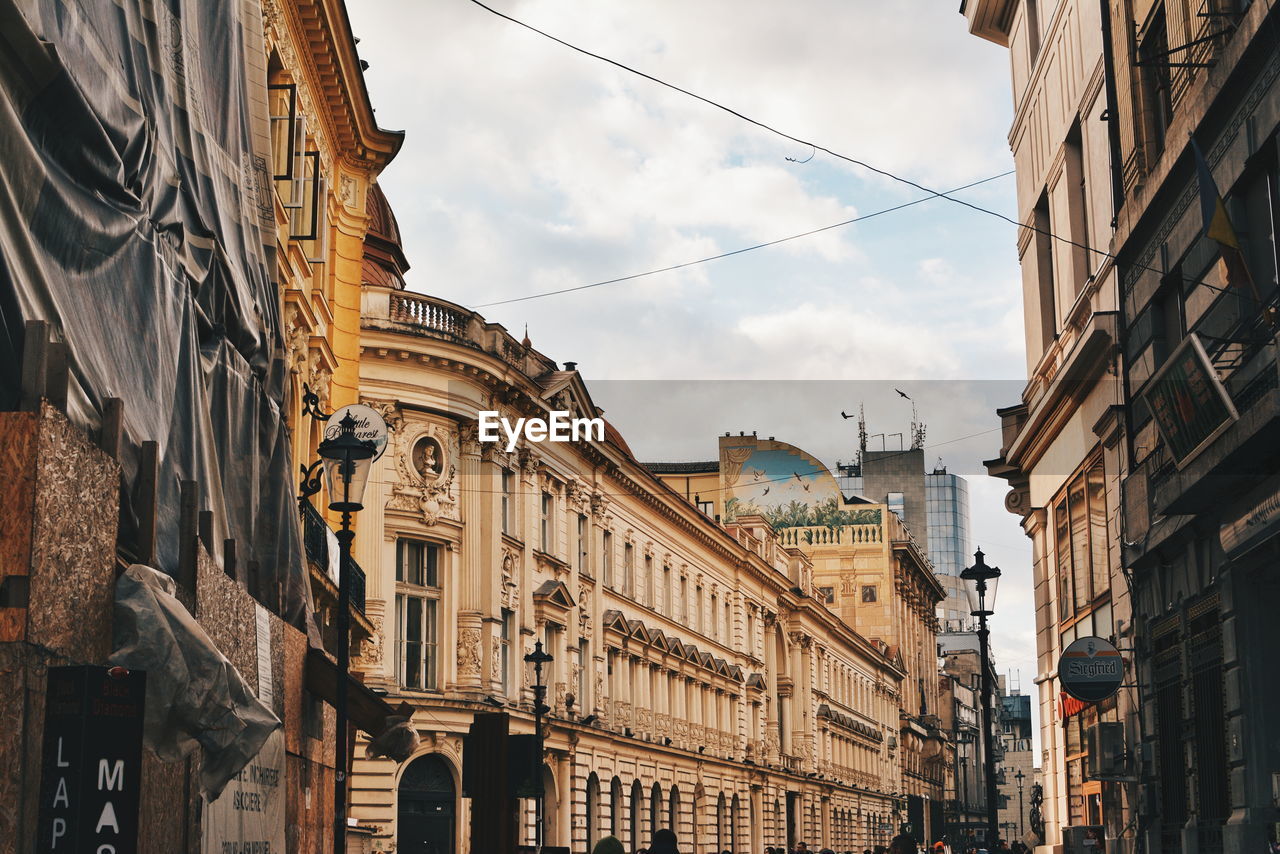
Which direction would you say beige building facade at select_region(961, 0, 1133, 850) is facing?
to the viewer's left

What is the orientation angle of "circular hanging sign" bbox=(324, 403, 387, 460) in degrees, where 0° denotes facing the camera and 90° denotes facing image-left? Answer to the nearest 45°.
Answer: approximately 0°

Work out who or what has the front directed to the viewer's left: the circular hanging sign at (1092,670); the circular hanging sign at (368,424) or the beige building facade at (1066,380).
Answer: the beige building facade

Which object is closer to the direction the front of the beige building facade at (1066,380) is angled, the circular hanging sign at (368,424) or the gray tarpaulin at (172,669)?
the circular hanging sign

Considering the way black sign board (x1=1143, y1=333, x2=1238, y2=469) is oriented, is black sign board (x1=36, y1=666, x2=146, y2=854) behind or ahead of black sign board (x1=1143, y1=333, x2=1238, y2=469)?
ahead

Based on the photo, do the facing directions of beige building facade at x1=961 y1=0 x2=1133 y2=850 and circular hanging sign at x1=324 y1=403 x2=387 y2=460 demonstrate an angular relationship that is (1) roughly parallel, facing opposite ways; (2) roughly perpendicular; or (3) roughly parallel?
roughly perpendicular

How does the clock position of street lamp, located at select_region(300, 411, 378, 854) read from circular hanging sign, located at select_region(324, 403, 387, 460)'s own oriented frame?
The street lamp is roughly at 12 o'clock from the circular hanging sign.

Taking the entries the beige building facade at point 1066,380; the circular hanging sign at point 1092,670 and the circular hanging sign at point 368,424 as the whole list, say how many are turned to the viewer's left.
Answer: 1

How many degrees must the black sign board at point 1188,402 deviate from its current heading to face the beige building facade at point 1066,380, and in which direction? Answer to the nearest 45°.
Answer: approximately 135° to its right

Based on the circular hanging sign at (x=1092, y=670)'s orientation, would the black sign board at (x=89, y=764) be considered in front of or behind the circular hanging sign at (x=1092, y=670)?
in front

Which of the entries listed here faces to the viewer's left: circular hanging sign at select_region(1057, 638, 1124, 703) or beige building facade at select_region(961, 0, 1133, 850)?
the beige building facade

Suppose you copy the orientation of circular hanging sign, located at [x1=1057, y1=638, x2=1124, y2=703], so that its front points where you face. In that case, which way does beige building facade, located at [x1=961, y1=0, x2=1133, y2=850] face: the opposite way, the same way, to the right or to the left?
to the right

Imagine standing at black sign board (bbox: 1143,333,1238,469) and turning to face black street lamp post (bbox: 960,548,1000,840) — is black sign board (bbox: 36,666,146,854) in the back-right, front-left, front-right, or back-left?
back-left

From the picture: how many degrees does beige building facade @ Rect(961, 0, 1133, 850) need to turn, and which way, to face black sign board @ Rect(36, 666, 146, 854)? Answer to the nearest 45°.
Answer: approximately 90° to its left
